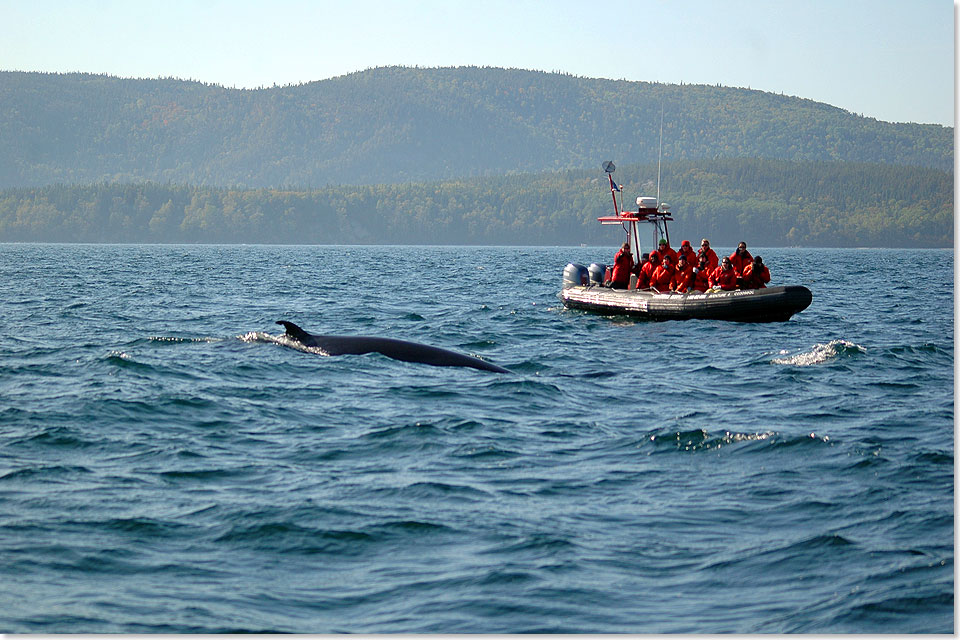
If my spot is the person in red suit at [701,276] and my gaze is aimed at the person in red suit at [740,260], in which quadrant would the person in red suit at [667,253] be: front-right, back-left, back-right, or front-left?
back-left

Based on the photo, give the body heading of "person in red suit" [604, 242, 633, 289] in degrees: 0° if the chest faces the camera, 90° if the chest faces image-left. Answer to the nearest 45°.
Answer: approximately 315°
